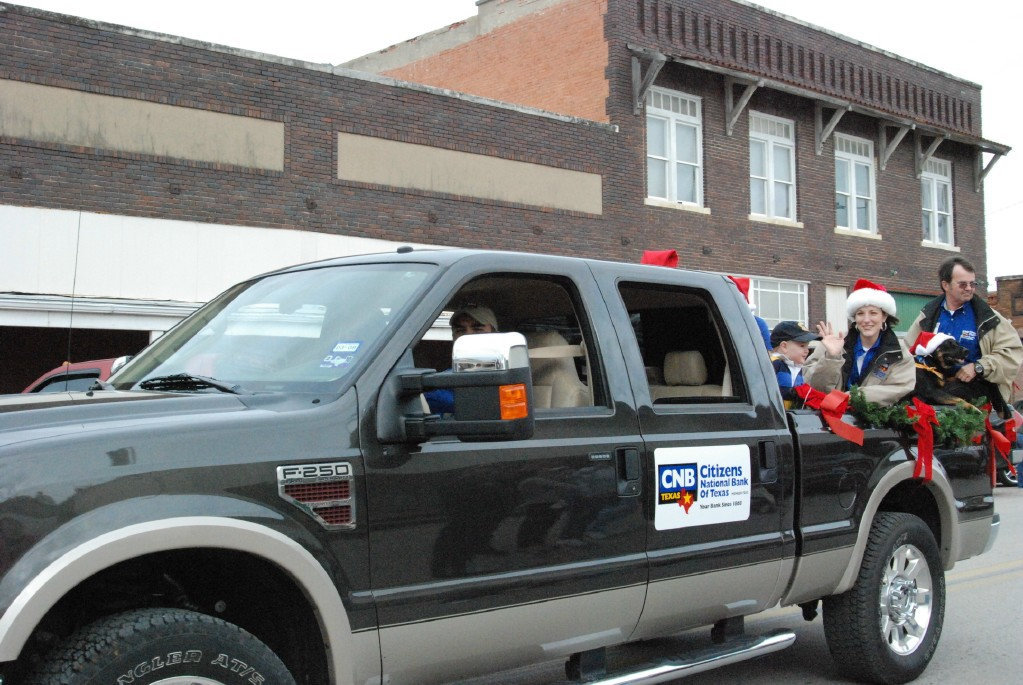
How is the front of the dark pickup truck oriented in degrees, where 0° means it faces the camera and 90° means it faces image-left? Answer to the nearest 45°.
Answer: approximately 45°

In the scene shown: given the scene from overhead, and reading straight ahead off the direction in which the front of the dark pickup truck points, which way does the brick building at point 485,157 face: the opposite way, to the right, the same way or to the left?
to the left

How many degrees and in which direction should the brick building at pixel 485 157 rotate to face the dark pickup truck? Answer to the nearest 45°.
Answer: approximately 45° to its right

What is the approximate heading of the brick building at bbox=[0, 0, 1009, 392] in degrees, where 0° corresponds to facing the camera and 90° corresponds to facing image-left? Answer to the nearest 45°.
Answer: approximately 315°

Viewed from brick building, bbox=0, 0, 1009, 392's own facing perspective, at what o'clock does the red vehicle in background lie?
The red vehicle in background is roughly at 2 o'clock from the brick building.
